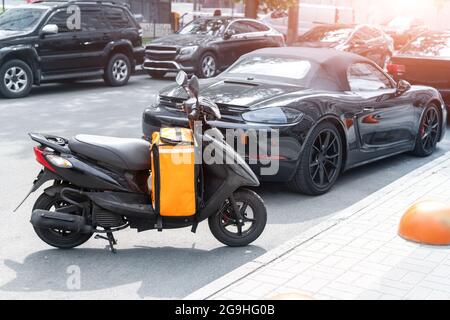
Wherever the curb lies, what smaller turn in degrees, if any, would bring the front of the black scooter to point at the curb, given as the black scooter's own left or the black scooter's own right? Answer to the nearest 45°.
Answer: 0° — it already faces it

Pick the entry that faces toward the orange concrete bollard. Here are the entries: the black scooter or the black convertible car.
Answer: the black scooter

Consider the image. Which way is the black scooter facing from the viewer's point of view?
to the viewer's right

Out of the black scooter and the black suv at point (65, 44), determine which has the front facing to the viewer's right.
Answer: the black scooter

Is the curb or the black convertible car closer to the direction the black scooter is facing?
the curb

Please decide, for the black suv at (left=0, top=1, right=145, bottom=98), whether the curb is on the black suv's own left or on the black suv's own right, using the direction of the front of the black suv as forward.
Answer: on the black suv's own left

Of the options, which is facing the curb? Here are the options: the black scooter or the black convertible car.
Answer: the black scooter

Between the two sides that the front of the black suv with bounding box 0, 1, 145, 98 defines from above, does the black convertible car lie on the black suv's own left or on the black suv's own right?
on the black suv's own left

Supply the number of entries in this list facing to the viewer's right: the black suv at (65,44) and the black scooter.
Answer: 1

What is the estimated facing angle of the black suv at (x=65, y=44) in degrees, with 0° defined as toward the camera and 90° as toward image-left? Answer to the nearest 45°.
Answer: approximately 45°

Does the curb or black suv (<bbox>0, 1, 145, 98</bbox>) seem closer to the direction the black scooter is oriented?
the curb

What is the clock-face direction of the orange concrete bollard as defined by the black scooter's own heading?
The orange concrete bollard is roughly at 12 o'clock from the black scooter.

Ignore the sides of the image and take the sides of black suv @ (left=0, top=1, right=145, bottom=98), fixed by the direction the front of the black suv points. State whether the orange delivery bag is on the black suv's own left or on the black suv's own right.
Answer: on the black suv's own left
